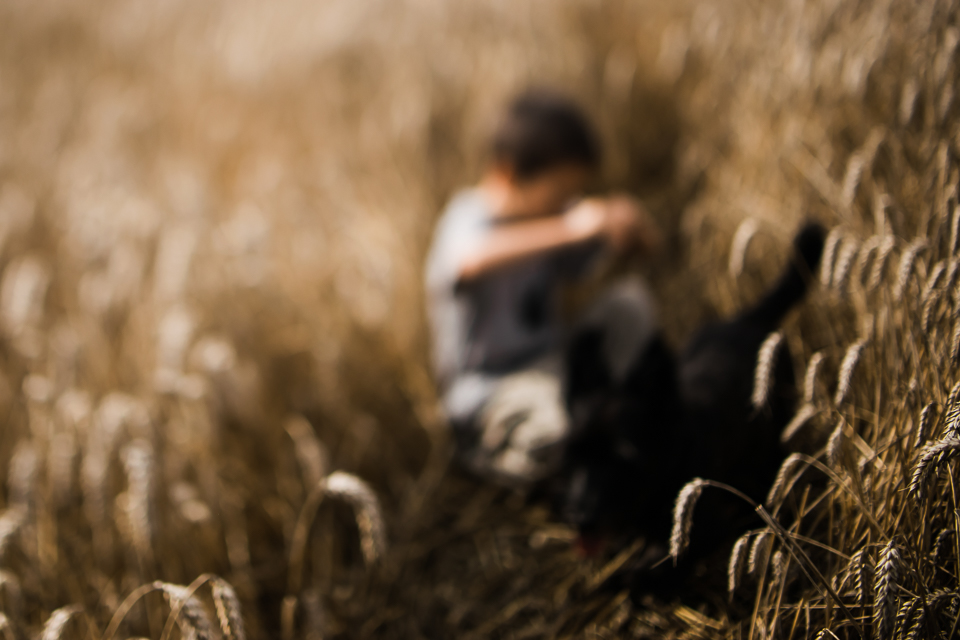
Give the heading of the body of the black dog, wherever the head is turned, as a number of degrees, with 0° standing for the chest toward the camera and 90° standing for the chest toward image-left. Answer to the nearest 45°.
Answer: approximately 45°
